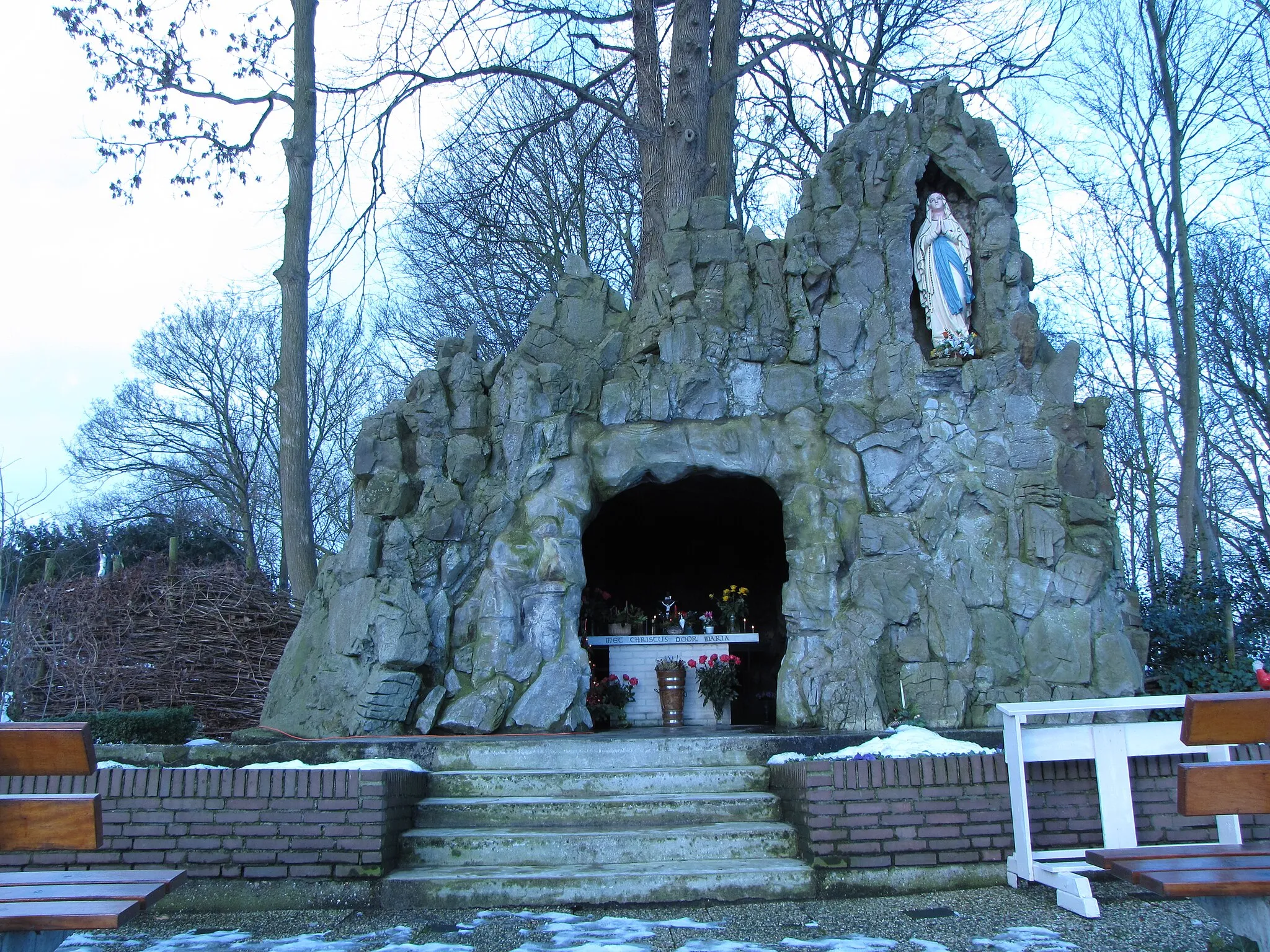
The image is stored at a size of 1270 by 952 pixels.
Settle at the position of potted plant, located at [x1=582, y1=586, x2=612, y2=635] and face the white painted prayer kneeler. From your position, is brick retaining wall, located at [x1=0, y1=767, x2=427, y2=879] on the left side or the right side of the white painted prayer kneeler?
right

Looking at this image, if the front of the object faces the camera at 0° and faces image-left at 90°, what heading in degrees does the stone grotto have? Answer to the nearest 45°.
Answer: approximately 0°
